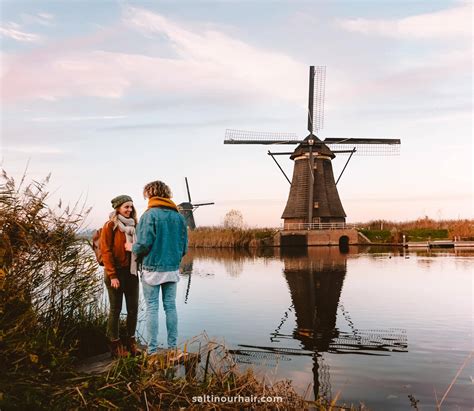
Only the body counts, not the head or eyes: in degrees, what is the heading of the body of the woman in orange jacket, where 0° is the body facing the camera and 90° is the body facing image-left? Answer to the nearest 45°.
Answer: approximately 315°

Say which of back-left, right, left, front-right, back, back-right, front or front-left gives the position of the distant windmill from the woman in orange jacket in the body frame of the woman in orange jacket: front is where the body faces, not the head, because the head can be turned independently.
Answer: back-left

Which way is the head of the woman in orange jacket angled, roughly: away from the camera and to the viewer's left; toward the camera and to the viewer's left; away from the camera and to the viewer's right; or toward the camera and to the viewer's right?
toward the camera and to the viewer's right
